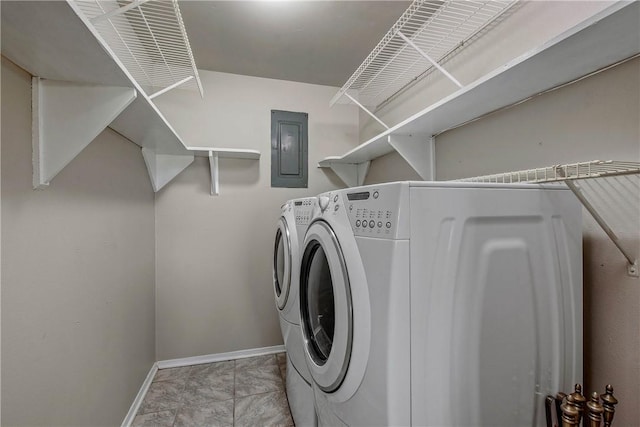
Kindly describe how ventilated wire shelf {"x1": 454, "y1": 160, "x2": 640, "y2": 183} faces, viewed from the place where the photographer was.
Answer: facing the viewer and to the left of the viewer

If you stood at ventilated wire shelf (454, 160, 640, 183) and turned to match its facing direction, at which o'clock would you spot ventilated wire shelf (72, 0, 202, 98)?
ventilated wire shelf (72, 0, 202, 98) is roughly at 1 o'clock from ventilated wire shelf (454, 160, 640, 183).

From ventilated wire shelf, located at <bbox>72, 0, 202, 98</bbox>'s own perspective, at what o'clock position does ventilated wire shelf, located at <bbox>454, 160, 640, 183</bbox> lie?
ventilated wire shelf, located at <bbox>454, 160, 640, 183</bbox> is roughly at 2 o'clock from ventilated wire shelf, located at <bbox>72, 0, 202, 98</bbox>.

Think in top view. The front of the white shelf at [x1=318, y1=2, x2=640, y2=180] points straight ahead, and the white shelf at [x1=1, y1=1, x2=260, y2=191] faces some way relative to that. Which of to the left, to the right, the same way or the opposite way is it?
the opposite way

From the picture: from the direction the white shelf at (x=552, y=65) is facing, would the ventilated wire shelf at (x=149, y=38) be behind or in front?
in front

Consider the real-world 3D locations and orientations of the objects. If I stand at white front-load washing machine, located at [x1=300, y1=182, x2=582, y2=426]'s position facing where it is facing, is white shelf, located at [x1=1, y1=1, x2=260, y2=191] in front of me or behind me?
in front

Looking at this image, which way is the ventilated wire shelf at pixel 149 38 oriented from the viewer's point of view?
to the viewer's right

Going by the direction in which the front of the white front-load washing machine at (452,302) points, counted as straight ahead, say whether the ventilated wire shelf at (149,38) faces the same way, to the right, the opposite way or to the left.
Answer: the opposite way

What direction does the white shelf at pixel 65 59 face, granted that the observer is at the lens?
facing to the right of the viewer
